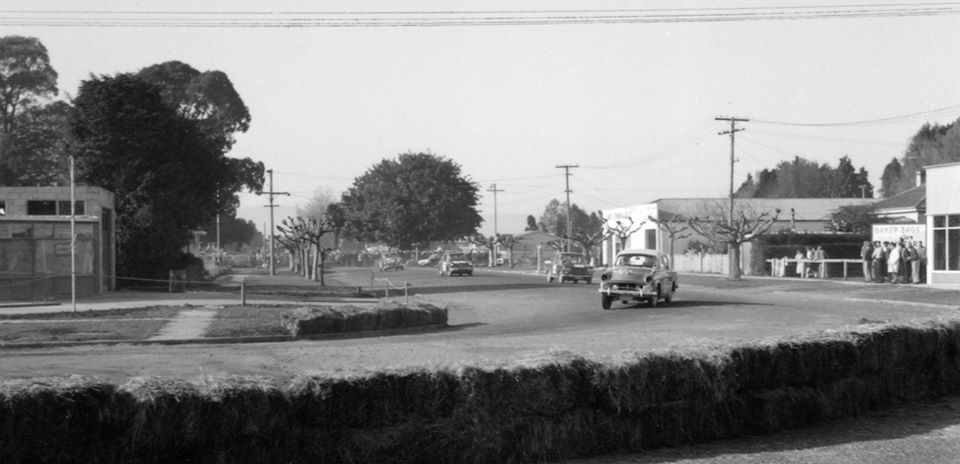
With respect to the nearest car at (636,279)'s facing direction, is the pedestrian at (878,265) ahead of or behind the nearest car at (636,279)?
behind

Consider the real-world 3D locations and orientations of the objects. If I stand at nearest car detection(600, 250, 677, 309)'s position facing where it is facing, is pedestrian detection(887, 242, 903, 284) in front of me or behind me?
behind

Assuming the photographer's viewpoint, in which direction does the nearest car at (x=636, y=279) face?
facing the viewer and to the left of the viewer

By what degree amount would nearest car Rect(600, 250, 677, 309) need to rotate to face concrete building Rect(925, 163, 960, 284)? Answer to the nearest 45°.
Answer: approximately 180°

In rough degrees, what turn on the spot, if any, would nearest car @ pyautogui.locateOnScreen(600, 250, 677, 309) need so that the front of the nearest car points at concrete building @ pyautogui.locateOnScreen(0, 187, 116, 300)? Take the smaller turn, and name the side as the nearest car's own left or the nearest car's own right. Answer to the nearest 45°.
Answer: approximately 45° to the nearest car's own right

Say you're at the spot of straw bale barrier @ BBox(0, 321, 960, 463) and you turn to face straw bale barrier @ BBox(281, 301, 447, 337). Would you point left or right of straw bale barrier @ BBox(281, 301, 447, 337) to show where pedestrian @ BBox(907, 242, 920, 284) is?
right

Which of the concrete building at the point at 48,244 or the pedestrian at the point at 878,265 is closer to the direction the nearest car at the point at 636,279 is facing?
the concrete building

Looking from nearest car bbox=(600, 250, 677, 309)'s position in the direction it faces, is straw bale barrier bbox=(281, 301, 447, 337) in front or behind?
in front

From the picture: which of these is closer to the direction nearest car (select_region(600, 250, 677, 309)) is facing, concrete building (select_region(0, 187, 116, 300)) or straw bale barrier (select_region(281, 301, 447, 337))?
the straw bale barrier
